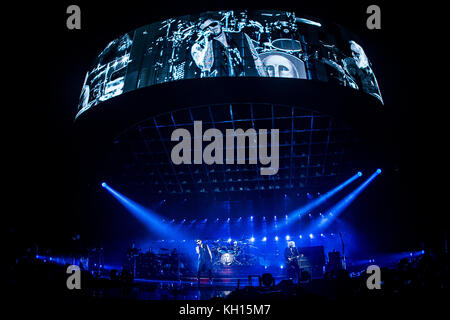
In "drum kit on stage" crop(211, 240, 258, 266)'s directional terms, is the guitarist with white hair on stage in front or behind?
in front

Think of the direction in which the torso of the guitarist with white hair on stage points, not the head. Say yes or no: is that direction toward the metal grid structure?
no

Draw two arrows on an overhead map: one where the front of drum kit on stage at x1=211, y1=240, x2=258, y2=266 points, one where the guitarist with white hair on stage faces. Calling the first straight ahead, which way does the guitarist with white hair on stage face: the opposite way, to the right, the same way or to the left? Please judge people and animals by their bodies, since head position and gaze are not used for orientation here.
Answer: the same way

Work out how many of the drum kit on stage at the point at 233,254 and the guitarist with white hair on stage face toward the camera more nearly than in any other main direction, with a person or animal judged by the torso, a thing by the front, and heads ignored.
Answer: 2

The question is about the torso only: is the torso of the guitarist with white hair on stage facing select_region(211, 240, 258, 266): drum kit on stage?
no

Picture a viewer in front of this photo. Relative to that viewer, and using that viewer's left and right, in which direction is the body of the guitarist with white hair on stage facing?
facing the viewer

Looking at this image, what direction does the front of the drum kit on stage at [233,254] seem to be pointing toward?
toward the camera
